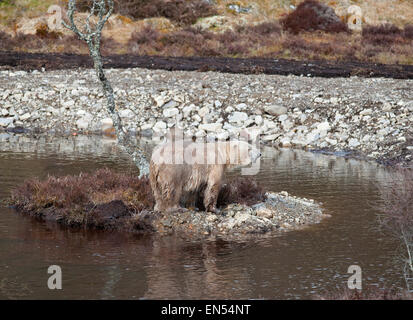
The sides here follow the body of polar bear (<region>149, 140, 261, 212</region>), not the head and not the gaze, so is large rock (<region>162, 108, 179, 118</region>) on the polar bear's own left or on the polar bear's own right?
on the polar bear's own left

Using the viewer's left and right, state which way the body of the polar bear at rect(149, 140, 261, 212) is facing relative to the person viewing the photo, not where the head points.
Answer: facing to the right of the viewer

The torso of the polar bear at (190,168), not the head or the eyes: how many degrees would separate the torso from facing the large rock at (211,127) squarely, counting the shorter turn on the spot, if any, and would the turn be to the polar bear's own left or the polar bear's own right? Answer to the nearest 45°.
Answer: approximately 90° to the polar bear's own left

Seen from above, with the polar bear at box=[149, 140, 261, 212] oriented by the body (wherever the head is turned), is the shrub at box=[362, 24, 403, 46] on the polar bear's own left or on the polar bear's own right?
on the polar bear's own left

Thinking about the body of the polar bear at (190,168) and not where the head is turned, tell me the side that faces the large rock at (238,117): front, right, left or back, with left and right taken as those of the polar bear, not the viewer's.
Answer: left

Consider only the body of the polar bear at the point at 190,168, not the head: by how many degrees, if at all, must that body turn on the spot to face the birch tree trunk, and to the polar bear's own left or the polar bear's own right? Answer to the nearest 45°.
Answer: approximately 135° to the polar bear's own left

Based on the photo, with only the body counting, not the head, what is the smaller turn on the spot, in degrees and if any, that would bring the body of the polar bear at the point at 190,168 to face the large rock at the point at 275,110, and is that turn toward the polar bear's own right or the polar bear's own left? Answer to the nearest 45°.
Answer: approximately 90° to the polar bear's own left
